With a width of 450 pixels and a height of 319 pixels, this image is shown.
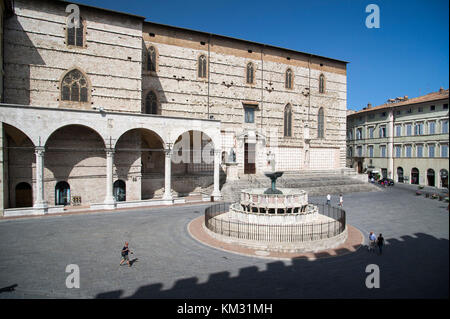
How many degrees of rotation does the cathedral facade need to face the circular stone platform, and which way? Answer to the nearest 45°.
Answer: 0° — it already faces it

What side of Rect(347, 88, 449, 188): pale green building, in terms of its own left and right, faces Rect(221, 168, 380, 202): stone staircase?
front

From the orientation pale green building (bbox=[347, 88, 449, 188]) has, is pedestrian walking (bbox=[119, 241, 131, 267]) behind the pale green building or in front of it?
in front

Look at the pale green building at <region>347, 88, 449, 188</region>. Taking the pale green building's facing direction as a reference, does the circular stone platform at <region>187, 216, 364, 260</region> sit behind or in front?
in front

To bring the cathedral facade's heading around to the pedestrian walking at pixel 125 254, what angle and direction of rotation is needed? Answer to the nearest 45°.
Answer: approximately 45° to its right

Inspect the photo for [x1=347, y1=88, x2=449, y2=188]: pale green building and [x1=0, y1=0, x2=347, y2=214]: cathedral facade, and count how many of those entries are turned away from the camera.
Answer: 0

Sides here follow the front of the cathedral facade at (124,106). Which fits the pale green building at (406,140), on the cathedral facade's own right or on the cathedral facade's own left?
on the cathedral facade's own left

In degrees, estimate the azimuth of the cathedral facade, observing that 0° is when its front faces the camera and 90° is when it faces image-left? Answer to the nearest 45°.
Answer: approximately 315°
